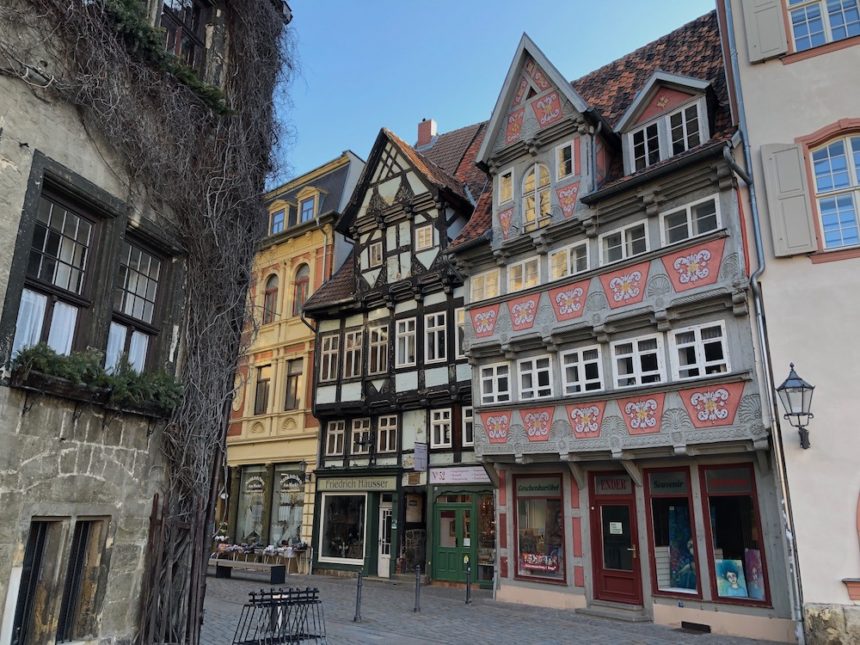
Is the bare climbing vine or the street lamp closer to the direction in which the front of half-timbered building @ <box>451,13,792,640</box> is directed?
the bare climbing vine

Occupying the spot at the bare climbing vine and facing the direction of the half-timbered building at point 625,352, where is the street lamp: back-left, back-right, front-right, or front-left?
front-right

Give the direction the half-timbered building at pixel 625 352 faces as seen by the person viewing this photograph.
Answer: facing the viewer and to the left of the viewer

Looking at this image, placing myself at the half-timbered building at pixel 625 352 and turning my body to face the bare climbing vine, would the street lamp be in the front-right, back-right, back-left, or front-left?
front-left

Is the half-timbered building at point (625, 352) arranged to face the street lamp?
no

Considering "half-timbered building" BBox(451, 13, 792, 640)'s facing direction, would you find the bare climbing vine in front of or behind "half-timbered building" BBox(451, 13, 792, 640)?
in front
